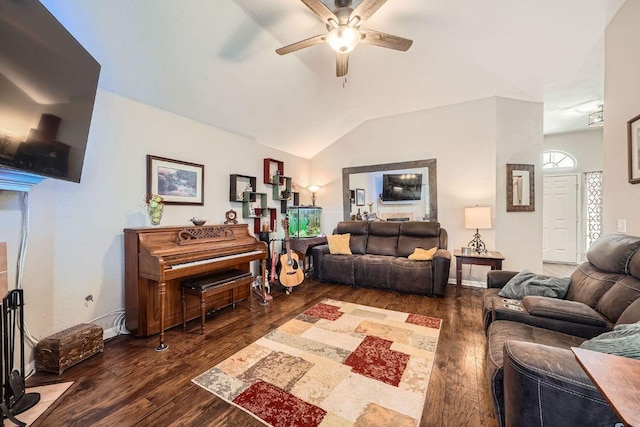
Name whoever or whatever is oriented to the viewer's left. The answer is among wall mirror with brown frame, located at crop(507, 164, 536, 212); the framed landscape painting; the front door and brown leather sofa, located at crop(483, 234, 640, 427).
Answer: the brown leather sofa

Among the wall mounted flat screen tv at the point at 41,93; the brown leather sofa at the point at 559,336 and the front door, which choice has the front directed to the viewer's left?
the brown leather sofa

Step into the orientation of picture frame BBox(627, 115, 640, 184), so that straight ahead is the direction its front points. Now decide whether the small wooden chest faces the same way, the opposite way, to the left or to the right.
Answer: the opposite way

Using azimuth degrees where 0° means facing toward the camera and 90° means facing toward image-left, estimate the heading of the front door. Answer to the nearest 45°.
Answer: approximately 0°

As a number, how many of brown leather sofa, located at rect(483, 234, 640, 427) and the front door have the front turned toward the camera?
1

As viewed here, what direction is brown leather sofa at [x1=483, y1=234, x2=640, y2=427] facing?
to the viewer's left

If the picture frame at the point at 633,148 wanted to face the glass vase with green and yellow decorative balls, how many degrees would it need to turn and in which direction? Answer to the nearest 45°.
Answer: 0° — it already faces it

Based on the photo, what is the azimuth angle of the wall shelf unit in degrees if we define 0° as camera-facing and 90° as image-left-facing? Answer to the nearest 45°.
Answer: approximately 315°

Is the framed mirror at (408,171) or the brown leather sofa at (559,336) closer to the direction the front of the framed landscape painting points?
the brown leather sofa
